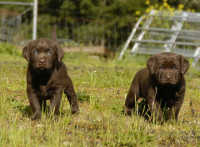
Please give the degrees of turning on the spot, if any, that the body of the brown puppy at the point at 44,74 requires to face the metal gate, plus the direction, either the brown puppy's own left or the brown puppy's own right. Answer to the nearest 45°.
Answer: approximately 180°

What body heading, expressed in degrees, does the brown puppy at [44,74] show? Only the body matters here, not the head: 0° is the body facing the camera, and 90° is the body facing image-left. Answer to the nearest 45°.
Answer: approximately 45°

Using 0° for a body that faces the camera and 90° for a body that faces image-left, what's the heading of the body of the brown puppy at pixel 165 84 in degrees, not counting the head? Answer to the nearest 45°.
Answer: approximately 315°

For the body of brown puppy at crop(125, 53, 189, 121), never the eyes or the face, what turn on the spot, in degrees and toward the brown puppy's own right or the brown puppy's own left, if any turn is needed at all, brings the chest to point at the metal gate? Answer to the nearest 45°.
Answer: approximately 135° to the brown puppy's own left

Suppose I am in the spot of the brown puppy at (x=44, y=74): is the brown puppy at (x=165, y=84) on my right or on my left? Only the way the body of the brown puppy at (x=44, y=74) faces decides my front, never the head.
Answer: on my left
